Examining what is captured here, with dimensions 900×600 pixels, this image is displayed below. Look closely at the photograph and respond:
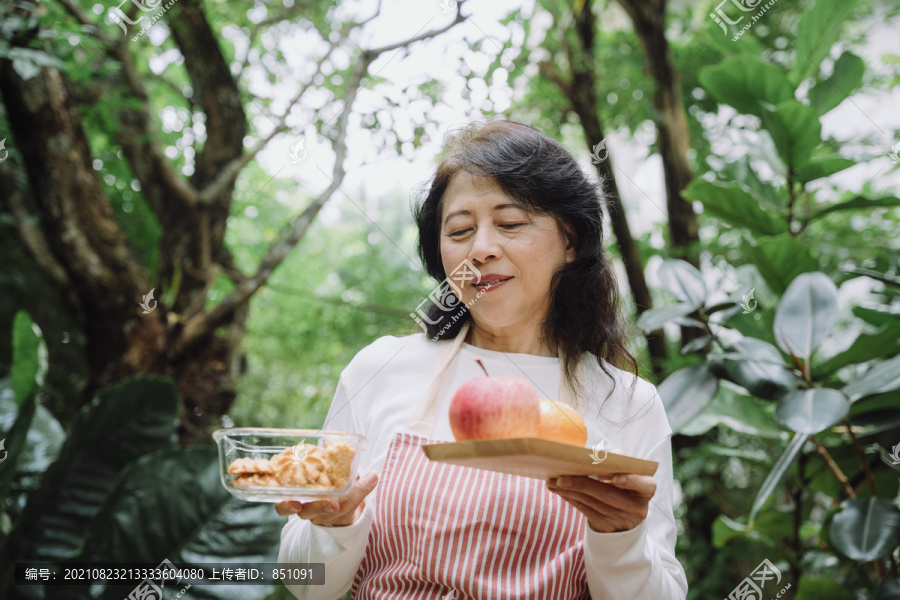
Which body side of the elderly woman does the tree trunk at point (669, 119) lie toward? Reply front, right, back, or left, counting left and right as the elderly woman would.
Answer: back

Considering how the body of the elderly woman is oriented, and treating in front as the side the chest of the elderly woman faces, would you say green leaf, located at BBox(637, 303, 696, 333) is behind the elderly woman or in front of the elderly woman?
behind

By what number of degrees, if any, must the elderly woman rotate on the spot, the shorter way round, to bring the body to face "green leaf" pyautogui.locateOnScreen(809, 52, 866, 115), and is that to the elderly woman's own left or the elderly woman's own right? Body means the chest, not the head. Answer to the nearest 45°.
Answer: approximately 135° to the elderly woman's own left

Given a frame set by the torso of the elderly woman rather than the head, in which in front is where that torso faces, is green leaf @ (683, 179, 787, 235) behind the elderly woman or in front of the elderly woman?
behind

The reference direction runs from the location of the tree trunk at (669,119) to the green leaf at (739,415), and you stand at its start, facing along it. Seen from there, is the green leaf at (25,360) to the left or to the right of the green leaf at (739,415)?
right

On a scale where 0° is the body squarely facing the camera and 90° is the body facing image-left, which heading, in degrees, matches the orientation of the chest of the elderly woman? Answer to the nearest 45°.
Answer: approximately 0°

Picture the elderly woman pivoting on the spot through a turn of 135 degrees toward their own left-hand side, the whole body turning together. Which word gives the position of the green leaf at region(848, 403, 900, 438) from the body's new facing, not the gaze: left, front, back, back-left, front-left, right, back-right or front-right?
front

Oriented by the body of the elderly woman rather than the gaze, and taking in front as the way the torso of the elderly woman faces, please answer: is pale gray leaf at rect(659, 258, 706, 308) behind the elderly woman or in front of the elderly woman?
behind

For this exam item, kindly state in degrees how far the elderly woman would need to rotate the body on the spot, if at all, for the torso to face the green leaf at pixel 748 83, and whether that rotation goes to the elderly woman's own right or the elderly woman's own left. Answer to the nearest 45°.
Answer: approximately 135° to the elderly woman's own left

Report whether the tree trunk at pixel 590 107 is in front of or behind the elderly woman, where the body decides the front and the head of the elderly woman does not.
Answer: behind

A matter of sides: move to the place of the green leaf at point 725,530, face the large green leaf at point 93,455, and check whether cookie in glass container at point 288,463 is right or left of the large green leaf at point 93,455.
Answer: left

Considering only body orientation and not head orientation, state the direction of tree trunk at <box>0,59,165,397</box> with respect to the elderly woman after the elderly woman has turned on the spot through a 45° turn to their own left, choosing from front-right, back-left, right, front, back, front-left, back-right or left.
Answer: back
